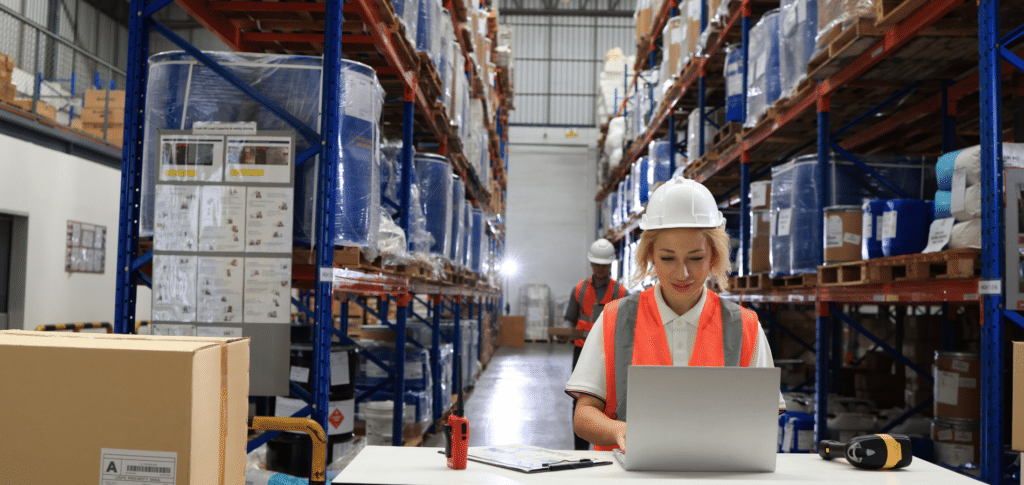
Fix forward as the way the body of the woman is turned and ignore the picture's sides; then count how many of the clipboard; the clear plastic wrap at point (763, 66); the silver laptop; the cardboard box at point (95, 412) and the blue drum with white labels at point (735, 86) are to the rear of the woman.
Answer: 2

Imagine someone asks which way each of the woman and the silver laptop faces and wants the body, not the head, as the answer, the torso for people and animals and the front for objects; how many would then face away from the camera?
1

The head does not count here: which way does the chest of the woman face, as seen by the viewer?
toward the camera

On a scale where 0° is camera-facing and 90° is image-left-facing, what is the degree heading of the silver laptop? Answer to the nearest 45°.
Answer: approximately 180°

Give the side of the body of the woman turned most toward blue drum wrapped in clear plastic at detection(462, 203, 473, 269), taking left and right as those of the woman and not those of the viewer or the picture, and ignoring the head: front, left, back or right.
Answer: back

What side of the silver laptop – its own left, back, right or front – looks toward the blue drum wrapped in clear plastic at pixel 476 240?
front

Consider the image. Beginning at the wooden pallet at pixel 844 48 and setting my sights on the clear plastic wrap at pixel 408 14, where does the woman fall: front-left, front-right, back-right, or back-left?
front-left

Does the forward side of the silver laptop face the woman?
yes

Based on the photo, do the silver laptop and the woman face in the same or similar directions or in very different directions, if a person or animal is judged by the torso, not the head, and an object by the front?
very different directions

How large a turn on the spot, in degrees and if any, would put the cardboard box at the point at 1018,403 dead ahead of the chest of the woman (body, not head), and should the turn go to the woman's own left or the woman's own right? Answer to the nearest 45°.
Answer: approximately 90° to the woman's own left

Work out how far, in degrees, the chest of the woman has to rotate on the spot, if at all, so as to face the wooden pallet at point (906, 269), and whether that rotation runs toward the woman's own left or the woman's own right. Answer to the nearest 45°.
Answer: approximately 135° to the woman's own left

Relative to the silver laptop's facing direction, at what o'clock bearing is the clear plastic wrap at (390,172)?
The clear plastic wrap is roughly at 11 o'clock from the silver laptop.

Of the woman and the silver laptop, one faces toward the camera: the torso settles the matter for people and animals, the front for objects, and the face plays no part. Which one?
the woman

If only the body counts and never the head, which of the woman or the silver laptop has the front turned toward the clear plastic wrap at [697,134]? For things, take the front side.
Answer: the silver laptop

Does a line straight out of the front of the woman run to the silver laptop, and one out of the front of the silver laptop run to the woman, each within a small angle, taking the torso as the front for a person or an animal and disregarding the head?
yes
